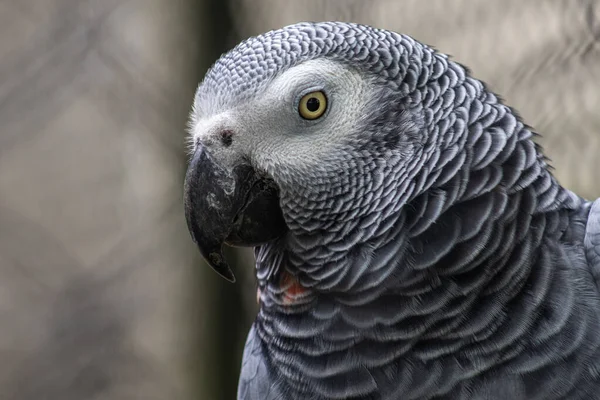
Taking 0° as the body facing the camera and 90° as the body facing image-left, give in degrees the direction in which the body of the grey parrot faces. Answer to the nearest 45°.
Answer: approximately 45°
